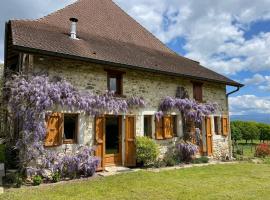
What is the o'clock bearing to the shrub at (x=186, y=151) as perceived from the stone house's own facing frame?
The shrub is roughly at 10 o'clock from the stone house.

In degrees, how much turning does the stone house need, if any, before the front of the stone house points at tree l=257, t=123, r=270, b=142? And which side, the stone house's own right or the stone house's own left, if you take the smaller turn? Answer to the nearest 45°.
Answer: approximately 90° to the stone house's own left

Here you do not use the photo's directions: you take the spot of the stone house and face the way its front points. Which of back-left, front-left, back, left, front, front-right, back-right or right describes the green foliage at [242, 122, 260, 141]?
left

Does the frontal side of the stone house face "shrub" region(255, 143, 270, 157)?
no

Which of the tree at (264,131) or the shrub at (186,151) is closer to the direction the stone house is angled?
the shrub

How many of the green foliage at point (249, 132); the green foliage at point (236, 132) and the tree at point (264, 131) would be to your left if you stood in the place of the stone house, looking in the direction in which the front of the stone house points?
3

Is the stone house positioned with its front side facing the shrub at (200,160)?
no

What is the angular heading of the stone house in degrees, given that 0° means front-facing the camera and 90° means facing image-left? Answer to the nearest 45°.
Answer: approximately 315°

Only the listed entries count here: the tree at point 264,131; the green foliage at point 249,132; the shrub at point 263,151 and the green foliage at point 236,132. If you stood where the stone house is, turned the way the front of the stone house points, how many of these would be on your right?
0
